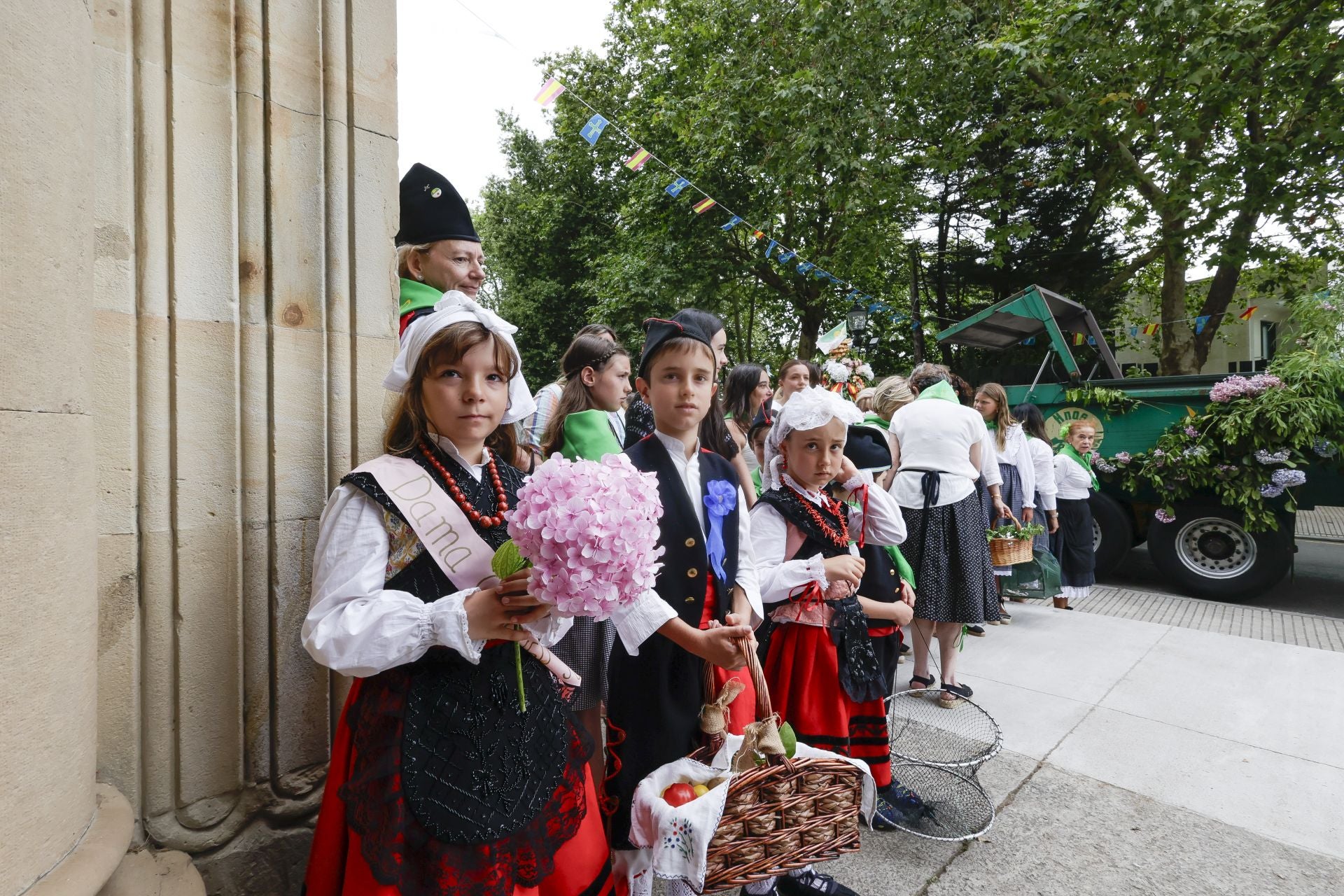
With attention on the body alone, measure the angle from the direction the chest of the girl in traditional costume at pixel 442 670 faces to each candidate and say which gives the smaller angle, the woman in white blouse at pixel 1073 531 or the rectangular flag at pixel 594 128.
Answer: the woman in white blouse

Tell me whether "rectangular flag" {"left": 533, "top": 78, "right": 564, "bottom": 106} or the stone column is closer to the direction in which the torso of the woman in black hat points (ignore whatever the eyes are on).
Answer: the stone column

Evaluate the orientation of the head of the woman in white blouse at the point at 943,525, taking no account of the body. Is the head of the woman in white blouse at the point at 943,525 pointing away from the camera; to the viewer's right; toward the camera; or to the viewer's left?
away from the camera

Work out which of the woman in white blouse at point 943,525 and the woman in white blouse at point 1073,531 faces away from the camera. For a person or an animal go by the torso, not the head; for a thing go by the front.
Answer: the woman in white blouse at point 943,525

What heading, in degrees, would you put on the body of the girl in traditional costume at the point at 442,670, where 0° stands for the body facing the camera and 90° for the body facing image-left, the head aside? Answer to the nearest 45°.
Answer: approximately 315°

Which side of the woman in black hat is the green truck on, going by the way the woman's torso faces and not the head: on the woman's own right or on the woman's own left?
on the woman's own left

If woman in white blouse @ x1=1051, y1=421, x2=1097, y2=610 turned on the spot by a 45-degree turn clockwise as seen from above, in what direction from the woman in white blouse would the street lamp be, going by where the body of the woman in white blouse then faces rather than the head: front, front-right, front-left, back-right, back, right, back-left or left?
back-right

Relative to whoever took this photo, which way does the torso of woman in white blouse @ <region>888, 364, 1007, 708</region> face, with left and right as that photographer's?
facing away from the viewer

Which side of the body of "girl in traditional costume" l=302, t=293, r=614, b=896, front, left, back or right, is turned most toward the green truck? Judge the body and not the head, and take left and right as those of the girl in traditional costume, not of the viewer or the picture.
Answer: left
